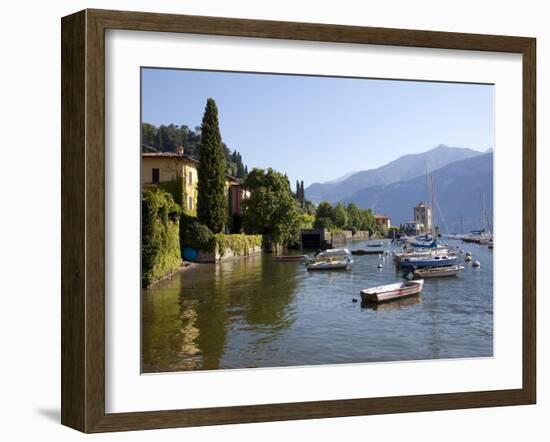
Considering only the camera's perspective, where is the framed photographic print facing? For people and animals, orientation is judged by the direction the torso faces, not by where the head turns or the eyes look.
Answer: facing the viewer and to the right of the viewer
